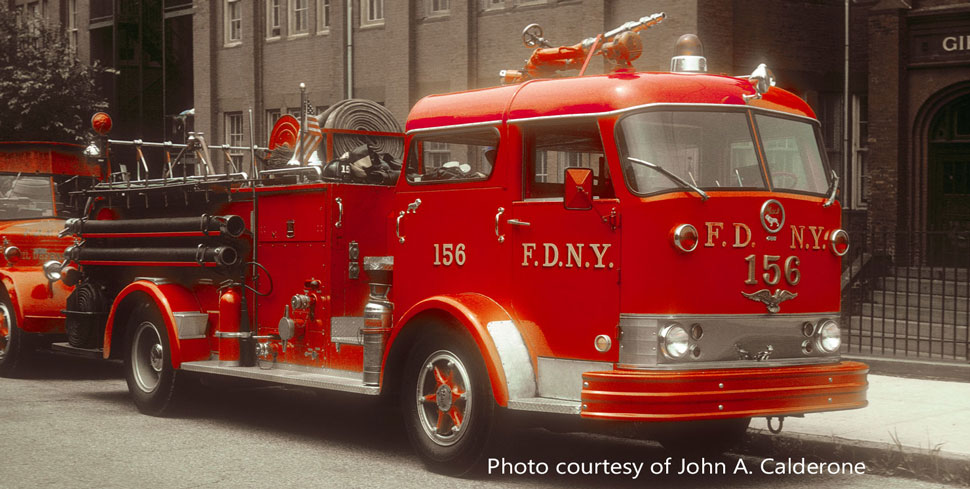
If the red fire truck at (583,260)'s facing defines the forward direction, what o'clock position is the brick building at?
The brick building is roughly at 8 o'clock from the red fire truck.

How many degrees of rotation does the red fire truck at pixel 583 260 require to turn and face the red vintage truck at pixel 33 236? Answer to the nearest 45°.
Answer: approximately 180°

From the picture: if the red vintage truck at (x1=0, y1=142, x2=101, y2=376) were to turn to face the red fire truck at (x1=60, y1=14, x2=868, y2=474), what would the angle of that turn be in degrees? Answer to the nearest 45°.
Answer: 0° — it already faces it

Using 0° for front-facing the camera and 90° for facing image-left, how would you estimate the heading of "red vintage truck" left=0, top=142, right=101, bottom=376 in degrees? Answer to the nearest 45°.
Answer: approximately 315°

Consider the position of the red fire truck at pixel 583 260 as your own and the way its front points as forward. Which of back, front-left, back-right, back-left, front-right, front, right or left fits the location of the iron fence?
left
